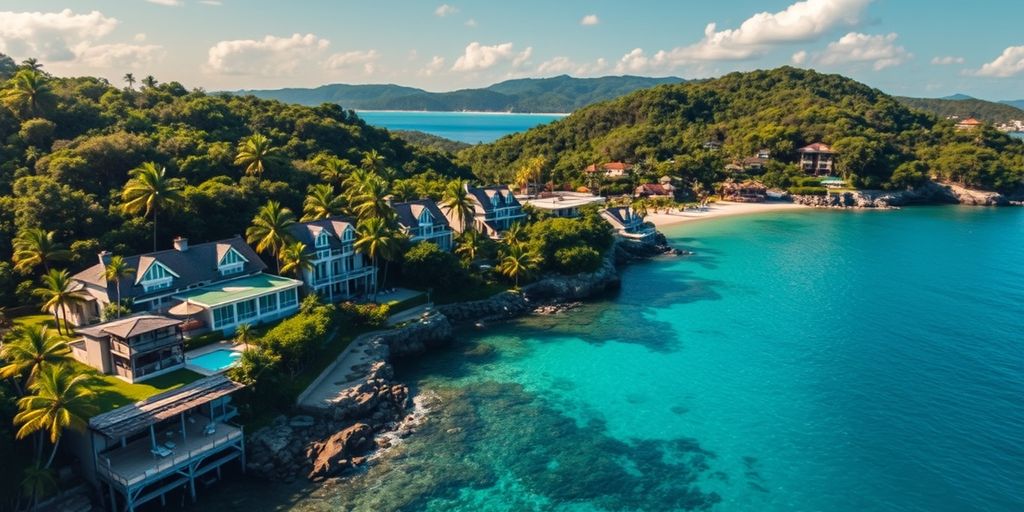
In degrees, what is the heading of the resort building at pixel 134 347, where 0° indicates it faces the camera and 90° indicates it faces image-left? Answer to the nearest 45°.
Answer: approximately 315°

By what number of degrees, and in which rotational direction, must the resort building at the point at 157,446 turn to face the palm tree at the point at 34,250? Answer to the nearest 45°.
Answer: approximately 135° to its left

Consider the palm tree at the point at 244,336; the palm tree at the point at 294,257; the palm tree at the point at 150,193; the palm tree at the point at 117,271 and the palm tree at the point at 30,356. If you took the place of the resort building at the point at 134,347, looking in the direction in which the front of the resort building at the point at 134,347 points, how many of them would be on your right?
1

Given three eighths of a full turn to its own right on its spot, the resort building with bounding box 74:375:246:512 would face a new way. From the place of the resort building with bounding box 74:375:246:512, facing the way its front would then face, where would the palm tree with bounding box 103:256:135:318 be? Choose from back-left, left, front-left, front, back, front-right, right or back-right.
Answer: right

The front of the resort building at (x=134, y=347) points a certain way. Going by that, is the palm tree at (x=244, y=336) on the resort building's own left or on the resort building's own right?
on the resort building's own left

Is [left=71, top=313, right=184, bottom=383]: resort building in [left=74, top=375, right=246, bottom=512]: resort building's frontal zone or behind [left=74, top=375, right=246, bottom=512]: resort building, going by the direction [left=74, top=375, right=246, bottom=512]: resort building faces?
behind

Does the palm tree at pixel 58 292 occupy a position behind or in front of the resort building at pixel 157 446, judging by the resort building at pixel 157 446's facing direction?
behind

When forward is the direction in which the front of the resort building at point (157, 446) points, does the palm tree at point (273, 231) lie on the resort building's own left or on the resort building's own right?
on the resort building's own left

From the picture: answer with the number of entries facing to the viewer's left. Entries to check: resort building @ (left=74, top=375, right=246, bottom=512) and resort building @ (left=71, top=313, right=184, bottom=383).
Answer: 0

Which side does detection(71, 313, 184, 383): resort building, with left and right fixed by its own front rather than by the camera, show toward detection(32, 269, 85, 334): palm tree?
back

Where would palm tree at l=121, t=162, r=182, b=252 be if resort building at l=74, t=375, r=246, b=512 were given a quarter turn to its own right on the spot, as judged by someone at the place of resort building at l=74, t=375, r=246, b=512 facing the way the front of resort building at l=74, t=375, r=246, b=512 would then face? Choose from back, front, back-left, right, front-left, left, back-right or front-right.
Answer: back-right

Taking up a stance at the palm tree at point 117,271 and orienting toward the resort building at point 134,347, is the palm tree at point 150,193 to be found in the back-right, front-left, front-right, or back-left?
back-left
